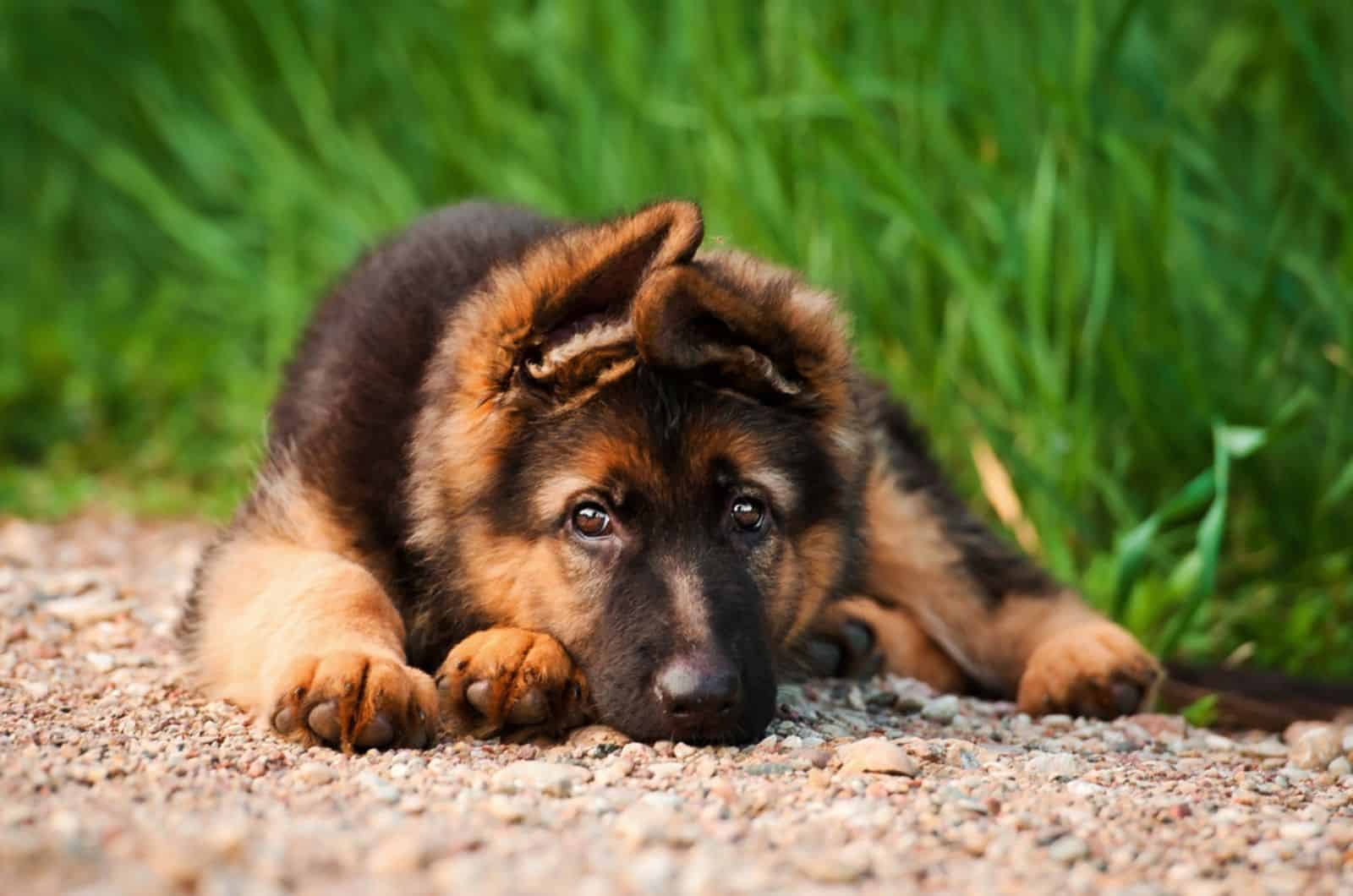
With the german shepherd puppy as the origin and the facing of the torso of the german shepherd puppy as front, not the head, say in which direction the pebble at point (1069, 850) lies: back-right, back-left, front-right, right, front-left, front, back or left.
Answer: front-left

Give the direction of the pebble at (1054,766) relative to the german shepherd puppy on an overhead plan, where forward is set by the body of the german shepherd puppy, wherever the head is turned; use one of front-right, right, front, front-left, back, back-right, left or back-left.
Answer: left

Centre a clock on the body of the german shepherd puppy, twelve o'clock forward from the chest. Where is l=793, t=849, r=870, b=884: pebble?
The pebble is roughly at 11 o'clock from the german shepherd puppy.

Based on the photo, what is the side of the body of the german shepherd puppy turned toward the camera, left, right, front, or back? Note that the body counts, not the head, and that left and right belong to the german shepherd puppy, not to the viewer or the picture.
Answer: front

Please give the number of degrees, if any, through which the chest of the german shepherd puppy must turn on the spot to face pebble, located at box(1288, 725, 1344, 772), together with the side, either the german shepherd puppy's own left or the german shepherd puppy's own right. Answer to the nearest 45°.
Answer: approximately 90° to the german shepherd puppy's own left

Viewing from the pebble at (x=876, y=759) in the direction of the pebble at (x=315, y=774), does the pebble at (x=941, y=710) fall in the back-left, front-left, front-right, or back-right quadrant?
back-right

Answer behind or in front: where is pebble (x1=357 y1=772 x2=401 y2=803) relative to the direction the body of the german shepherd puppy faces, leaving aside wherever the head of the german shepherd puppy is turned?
in front

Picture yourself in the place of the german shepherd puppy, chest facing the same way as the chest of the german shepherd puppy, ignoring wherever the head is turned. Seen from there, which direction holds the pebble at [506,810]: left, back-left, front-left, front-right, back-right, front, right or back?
front

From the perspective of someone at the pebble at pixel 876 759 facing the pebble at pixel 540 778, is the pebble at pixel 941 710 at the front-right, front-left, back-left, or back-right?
back-right

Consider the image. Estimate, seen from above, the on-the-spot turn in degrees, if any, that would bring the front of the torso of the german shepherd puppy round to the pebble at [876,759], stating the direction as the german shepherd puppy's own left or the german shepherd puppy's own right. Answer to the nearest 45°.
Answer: approximately 45° to the german shepherd puppy's own left

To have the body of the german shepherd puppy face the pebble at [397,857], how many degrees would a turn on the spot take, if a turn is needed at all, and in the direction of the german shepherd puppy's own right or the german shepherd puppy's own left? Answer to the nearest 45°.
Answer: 0° — it already faces it
